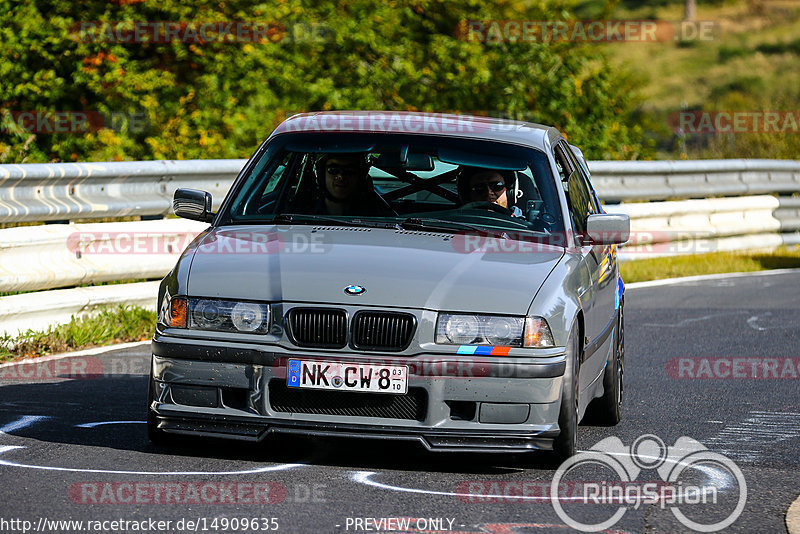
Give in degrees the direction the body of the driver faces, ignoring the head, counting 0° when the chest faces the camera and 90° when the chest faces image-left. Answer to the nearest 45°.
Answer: approximately 0°

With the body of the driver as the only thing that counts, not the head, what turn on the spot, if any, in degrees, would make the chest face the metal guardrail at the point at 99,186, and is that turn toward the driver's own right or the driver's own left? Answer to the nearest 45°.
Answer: approximately 135° to the driver's own right

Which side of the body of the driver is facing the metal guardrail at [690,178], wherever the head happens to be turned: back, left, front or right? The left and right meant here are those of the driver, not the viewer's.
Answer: back

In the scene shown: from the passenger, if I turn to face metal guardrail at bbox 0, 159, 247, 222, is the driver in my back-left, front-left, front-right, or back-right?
back-right

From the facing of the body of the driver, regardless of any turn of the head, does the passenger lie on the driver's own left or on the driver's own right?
on the driver's own right
